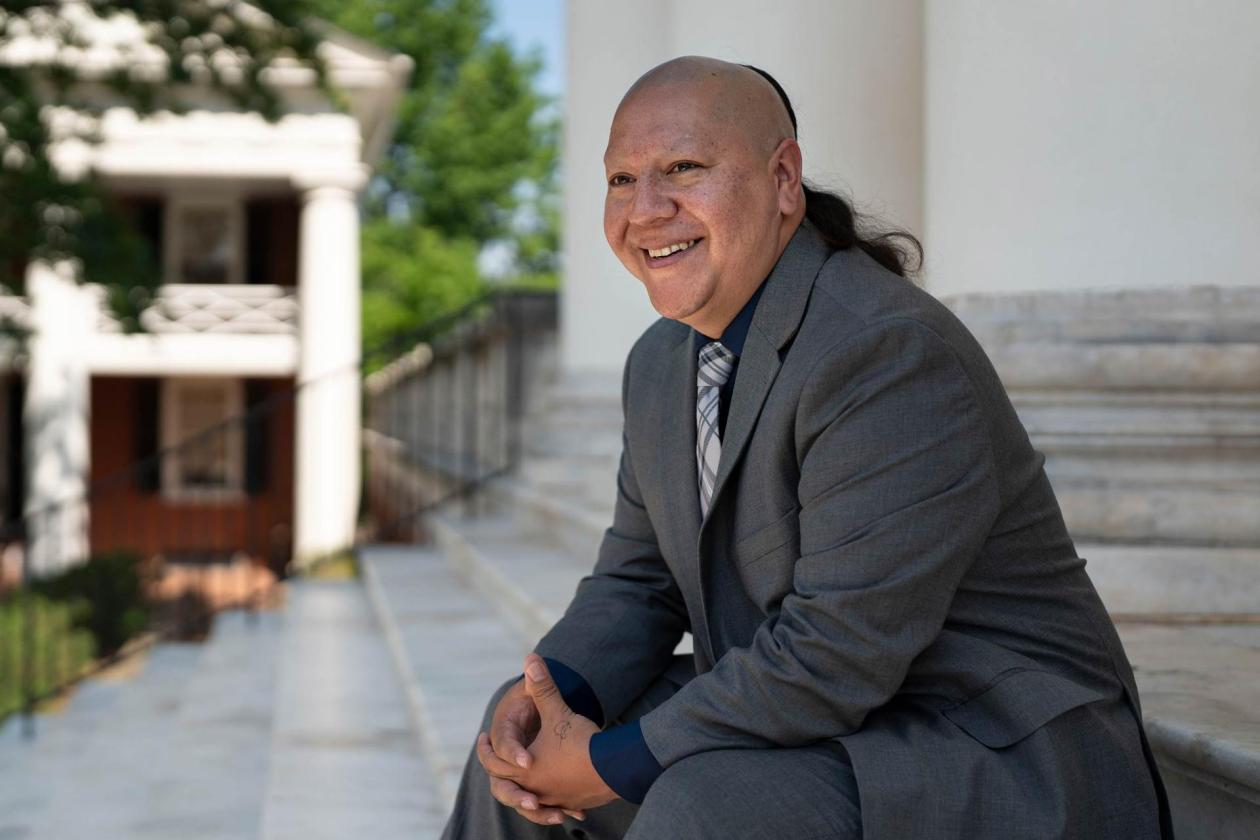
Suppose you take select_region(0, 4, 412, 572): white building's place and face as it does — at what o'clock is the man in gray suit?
The man in gray suit is roughly at 12 o'clock from the white building.

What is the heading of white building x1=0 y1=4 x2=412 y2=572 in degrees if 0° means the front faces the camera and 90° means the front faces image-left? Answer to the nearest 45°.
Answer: approximately 0°

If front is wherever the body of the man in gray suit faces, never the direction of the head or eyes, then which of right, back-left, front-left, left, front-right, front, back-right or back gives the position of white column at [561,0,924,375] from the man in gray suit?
back-right

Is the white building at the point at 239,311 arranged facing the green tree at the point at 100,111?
yes

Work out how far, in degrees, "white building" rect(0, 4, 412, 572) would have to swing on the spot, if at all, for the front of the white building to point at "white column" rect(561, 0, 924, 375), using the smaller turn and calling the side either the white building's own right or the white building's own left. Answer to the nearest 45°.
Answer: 0° — it already faces it

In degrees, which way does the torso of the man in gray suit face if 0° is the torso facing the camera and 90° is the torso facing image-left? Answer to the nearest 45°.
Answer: approximately 45°

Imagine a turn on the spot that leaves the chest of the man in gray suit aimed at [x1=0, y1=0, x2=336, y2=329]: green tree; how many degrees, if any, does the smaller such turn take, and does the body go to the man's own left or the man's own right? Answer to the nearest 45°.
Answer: approximately 90° to the man's own right
